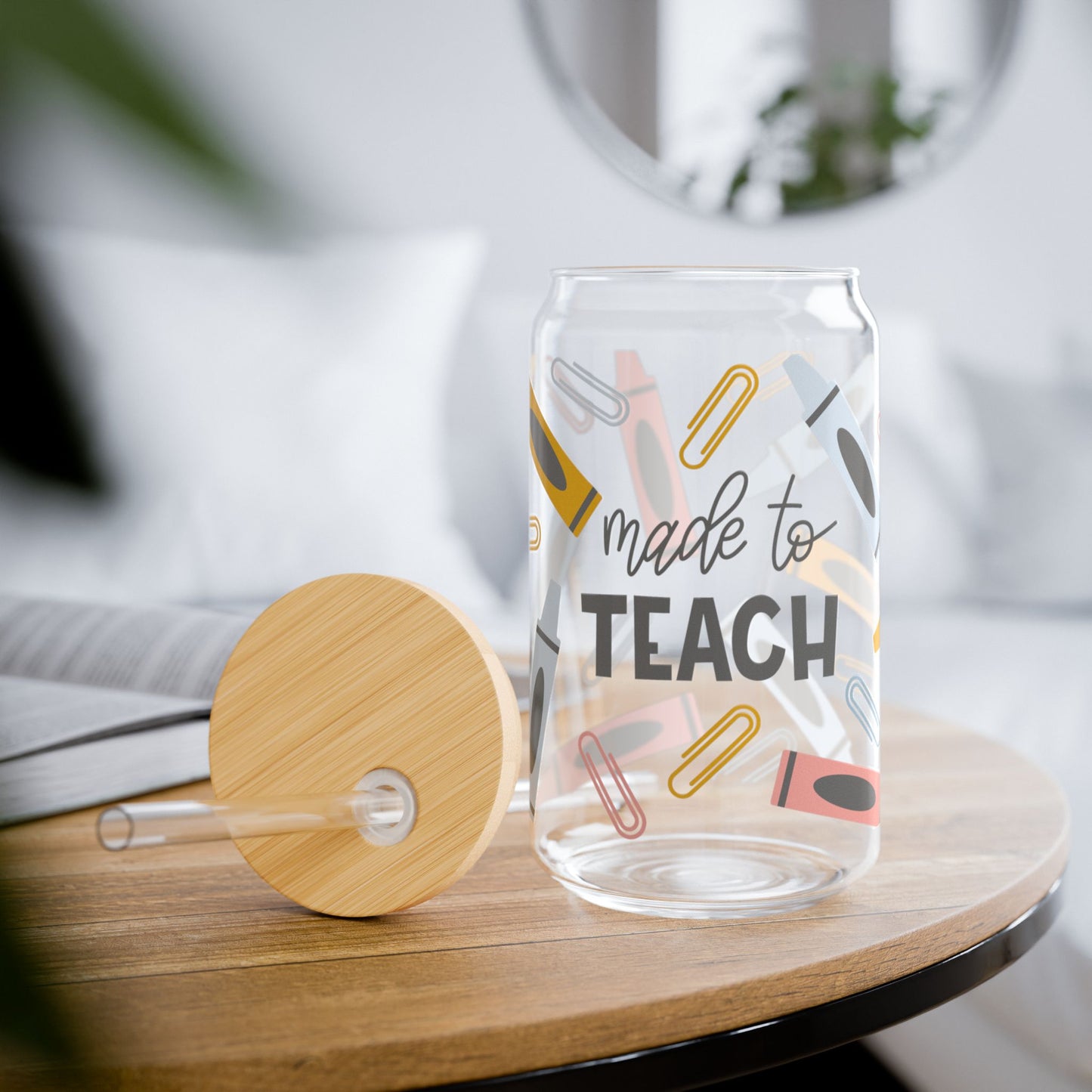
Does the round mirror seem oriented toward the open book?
yes

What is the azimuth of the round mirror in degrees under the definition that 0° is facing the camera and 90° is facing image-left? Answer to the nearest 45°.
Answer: approximately 0°

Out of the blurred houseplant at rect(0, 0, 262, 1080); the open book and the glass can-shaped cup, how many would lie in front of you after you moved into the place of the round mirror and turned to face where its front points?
3

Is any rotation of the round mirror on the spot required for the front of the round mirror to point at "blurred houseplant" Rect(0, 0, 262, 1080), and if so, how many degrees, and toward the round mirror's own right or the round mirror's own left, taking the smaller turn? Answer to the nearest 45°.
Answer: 0° — it already faces it

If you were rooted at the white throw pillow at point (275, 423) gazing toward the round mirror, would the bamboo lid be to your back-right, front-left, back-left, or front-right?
back-right

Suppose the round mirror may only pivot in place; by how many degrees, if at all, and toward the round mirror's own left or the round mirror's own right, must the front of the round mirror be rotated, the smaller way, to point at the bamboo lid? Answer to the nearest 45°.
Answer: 0° — it already faces it

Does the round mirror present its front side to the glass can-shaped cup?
yes

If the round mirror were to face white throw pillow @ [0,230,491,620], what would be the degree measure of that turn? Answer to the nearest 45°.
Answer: approximately 45° to its right
